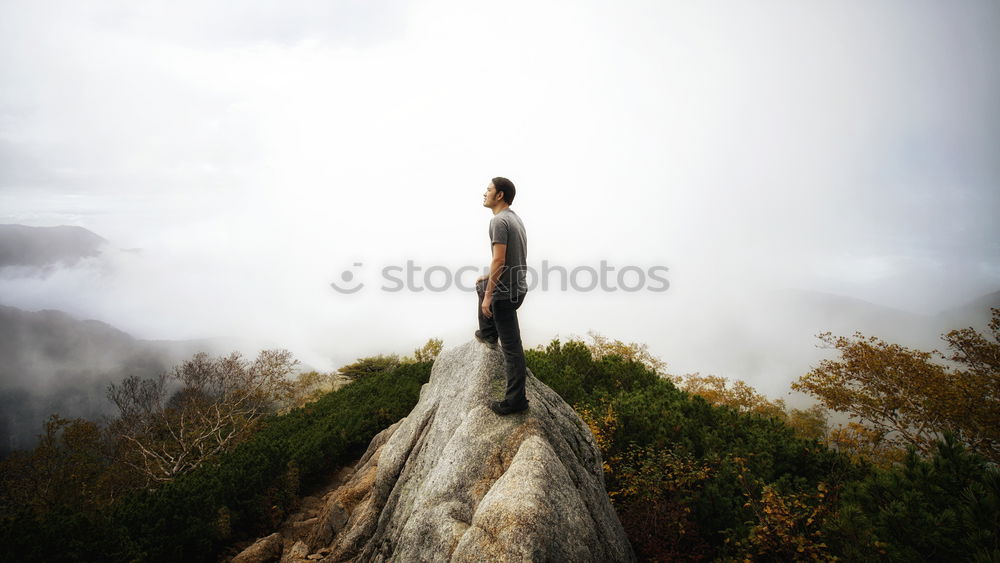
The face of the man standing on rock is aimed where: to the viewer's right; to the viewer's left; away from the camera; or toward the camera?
to the viewer's left

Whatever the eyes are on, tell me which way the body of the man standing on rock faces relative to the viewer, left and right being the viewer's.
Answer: facing to the left of the viewer

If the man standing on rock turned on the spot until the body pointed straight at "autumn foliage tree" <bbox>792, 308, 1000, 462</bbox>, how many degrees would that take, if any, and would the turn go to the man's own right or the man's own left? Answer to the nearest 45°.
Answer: approximately 135° to the man's own right
